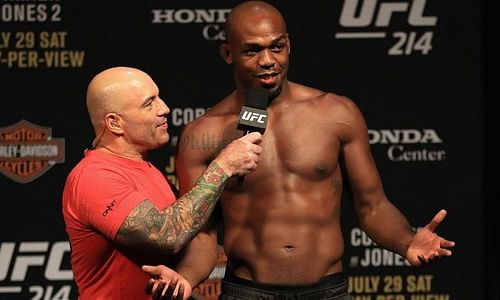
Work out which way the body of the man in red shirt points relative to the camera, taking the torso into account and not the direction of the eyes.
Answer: to the viewer's right

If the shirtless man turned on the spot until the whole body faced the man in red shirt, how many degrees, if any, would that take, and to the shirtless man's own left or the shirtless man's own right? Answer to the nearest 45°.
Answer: approximately 45° to the shirtless man's own right

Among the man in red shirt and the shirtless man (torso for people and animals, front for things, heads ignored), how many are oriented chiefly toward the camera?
1

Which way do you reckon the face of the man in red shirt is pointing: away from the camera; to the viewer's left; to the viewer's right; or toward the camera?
to the viewer's right

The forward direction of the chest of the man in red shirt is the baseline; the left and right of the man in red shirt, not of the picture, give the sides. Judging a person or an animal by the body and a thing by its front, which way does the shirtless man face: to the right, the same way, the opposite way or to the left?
to the right

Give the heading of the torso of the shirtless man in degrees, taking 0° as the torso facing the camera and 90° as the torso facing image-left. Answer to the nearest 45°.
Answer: approximately 0°
